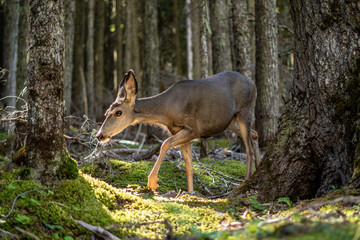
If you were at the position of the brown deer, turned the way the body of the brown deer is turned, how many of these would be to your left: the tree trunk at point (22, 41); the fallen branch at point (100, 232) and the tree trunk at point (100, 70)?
1

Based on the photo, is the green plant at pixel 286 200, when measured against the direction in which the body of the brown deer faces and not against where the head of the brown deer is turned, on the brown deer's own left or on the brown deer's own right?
on the brown deer's own left

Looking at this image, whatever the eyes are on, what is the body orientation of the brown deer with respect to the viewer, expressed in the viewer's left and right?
facing to the left of the viewer

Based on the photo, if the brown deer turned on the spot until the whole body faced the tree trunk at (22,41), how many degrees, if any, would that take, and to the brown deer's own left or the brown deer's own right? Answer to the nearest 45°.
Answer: approximately 45° to the brown deer's own right

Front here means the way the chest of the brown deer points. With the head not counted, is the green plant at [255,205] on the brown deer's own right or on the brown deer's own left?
on the brown deer's own left

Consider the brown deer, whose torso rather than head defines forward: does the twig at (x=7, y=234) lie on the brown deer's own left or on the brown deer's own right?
on the brown deer's own left

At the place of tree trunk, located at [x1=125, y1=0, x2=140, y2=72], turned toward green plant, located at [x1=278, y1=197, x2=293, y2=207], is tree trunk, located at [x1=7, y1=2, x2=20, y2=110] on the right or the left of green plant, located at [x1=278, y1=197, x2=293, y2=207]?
right

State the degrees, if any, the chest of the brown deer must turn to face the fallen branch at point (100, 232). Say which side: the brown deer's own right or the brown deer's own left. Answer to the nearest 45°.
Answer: approximately 90° to the brown deer's own left

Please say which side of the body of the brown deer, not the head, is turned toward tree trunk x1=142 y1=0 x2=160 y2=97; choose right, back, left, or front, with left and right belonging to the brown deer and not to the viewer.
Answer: right
